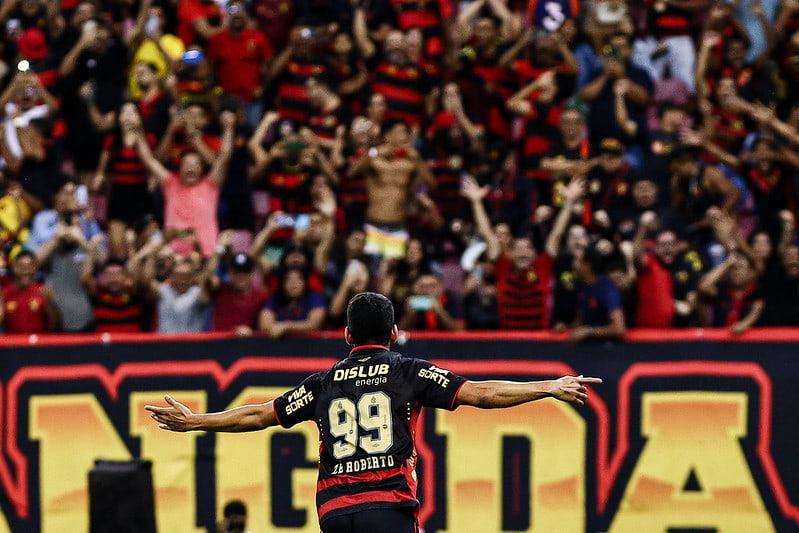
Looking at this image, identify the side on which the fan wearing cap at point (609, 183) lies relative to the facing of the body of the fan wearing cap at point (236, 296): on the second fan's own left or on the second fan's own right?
on the second fan's own left

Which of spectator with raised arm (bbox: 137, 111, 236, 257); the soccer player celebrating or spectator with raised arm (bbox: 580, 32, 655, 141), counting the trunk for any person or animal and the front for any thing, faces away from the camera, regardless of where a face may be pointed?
the soccer player celebrating

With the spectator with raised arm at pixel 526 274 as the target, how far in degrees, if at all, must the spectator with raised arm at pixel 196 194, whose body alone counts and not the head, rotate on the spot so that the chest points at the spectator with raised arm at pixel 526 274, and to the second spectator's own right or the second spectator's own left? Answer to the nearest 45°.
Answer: approximately 45° to the second spectator's own left

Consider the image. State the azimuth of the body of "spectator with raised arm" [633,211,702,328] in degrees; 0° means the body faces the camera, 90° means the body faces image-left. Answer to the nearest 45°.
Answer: approximately 0°

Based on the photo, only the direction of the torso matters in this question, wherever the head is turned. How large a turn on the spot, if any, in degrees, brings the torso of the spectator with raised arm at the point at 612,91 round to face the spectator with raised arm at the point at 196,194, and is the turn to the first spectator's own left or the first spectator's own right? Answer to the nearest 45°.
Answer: approximately 90° to the first spectator's own right

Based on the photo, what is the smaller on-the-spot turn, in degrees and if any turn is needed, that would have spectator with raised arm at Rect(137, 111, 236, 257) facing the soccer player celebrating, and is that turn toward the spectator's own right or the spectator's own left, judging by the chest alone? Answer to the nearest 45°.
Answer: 0° — they already face them

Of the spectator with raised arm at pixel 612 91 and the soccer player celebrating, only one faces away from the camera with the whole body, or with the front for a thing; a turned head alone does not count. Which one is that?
the soccer player celebrating

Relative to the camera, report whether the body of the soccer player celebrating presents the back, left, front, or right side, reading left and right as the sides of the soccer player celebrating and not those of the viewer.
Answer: back
